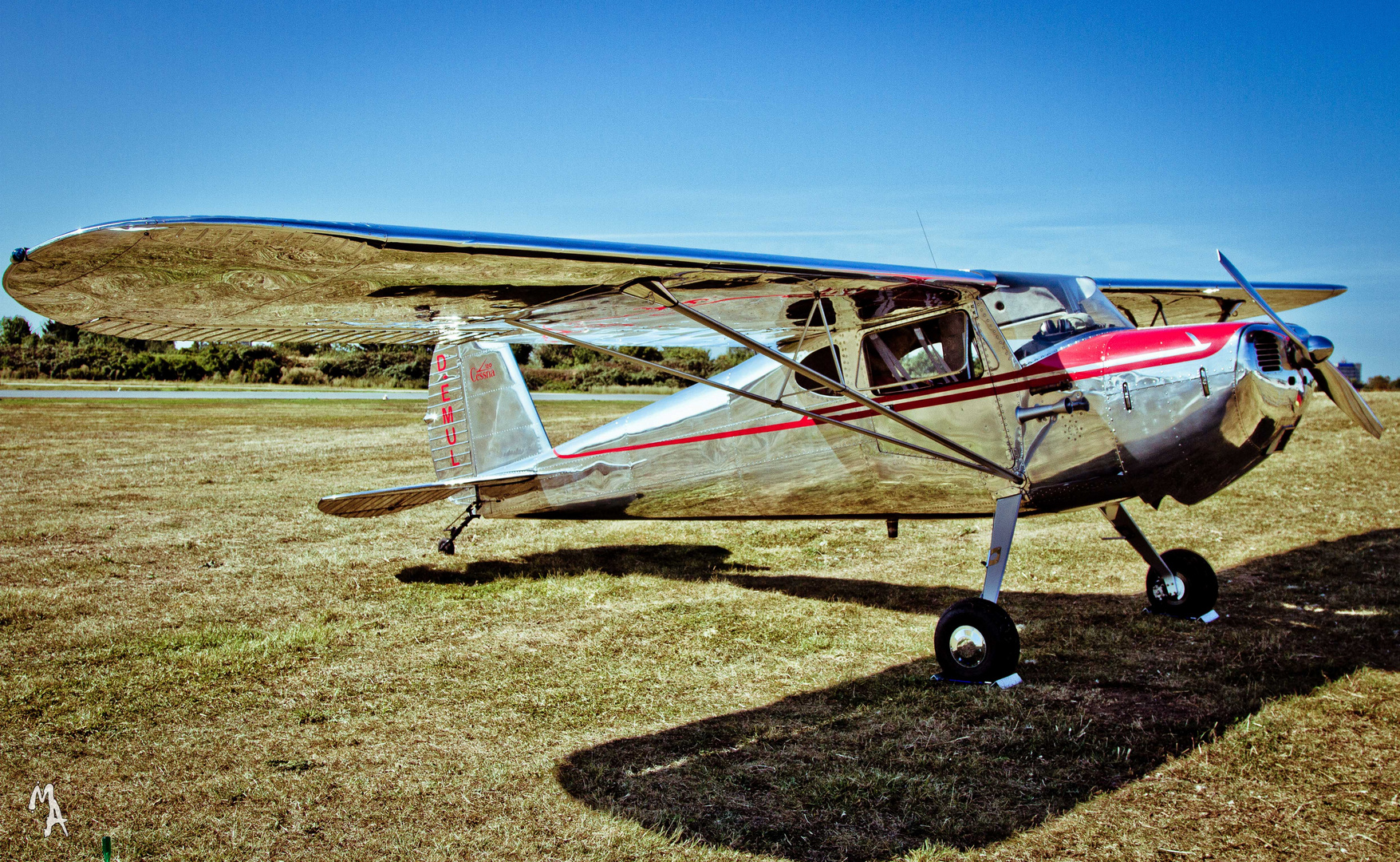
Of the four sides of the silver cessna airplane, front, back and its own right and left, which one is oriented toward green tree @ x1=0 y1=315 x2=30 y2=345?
back

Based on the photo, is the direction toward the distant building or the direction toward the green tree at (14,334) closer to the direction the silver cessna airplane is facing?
the distant building

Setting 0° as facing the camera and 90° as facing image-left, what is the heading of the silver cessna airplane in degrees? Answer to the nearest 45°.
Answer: approximately 315°
